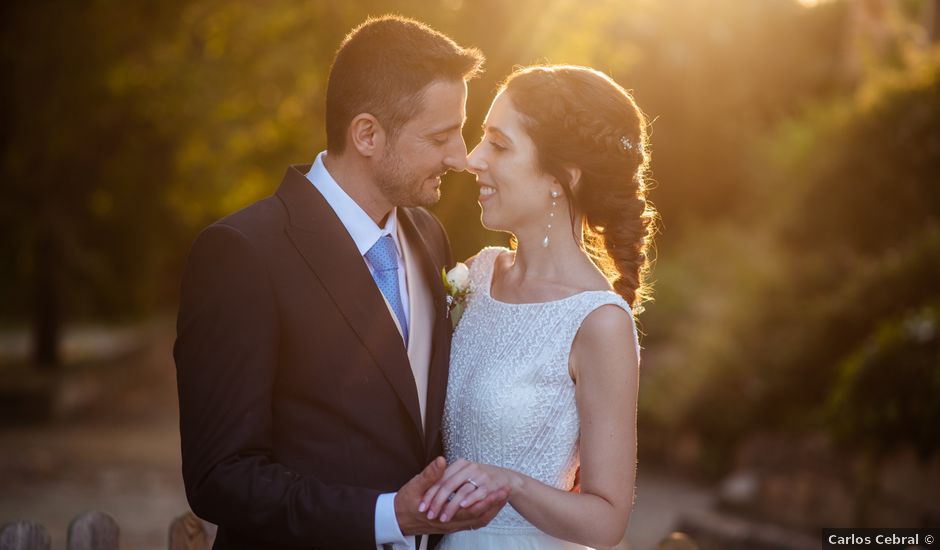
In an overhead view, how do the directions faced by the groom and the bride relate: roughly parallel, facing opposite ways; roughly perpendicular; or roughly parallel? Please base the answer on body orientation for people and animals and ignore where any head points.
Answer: roughly perpendicular

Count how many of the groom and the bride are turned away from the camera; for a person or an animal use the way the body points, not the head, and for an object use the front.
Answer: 0

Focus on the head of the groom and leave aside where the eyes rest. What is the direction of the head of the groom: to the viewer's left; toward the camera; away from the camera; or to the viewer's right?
to the viewer's right

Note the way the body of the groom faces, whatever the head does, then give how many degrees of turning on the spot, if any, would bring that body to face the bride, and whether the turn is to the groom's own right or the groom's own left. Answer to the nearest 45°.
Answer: approximately 90° to the groom's own left

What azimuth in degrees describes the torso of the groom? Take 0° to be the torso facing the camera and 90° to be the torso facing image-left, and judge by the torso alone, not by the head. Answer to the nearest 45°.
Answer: approximately 315°

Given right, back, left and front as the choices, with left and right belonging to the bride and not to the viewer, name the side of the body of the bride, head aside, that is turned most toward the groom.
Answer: front

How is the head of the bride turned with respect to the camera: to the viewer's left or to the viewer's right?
to the viewer's left
